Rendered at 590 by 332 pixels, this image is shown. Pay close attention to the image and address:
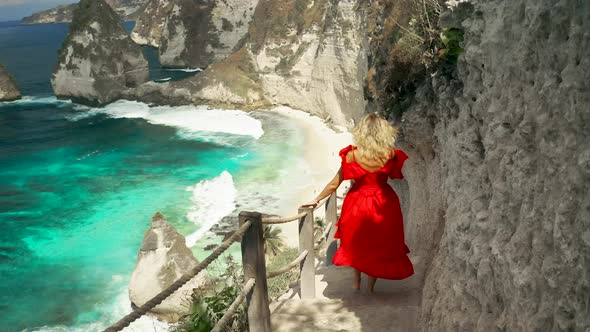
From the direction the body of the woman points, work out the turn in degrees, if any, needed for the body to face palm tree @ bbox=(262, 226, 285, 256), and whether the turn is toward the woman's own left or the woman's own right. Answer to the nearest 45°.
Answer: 0° — they already face it

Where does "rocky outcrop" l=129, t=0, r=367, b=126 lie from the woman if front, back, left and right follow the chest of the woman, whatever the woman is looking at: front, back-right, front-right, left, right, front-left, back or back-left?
front

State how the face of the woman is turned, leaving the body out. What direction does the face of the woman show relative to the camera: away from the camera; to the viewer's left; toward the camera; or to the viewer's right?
away from the camera

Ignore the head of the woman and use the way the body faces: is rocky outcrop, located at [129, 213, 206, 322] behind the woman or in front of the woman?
in front

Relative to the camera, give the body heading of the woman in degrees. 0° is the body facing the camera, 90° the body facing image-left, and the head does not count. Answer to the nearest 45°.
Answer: approximately 180°

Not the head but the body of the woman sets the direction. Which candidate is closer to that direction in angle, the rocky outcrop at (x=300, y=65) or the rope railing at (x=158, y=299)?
the rocky outcrop

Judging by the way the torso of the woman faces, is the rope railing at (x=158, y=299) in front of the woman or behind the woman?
behind
